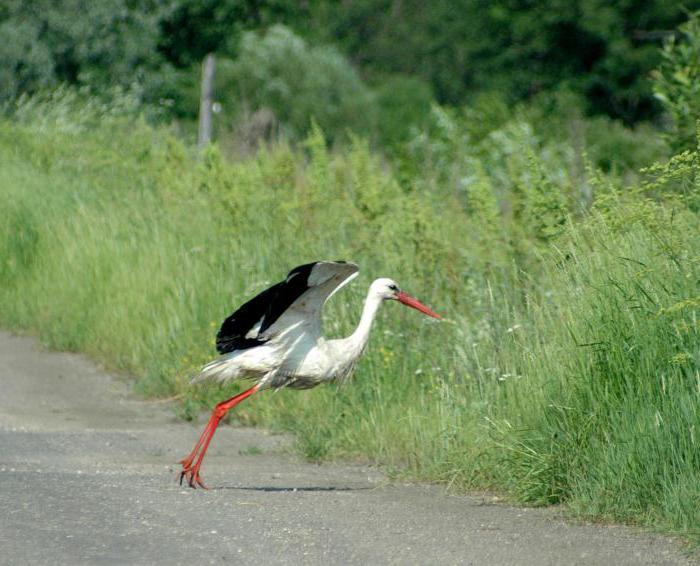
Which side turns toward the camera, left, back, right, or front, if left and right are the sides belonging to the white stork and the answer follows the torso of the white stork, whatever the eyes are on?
right

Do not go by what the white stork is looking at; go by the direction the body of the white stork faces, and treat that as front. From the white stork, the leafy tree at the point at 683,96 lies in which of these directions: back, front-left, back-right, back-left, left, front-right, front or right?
front-left

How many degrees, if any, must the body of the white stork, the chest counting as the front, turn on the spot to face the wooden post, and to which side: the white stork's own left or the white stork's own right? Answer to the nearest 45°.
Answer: approximately 90° to the white stork's own left

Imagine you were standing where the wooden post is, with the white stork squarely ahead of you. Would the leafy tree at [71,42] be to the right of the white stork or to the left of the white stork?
right

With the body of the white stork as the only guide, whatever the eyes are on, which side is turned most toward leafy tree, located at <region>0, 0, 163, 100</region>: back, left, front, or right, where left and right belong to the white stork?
left

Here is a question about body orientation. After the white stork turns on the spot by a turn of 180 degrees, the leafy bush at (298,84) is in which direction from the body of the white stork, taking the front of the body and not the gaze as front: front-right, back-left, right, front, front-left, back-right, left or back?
right
